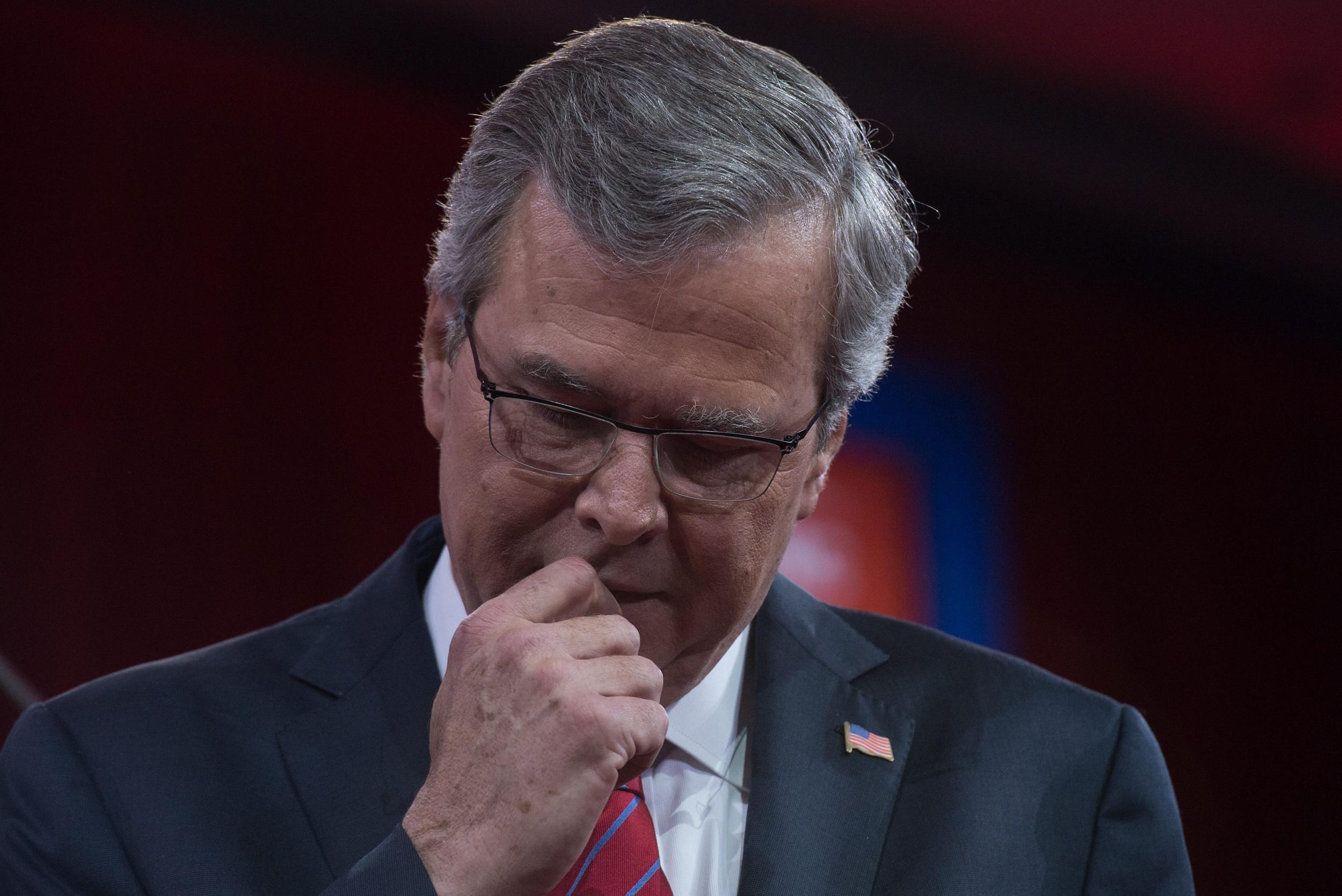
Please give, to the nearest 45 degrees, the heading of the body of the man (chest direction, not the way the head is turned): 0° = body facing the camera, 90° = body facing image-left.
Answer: approximately 0°
